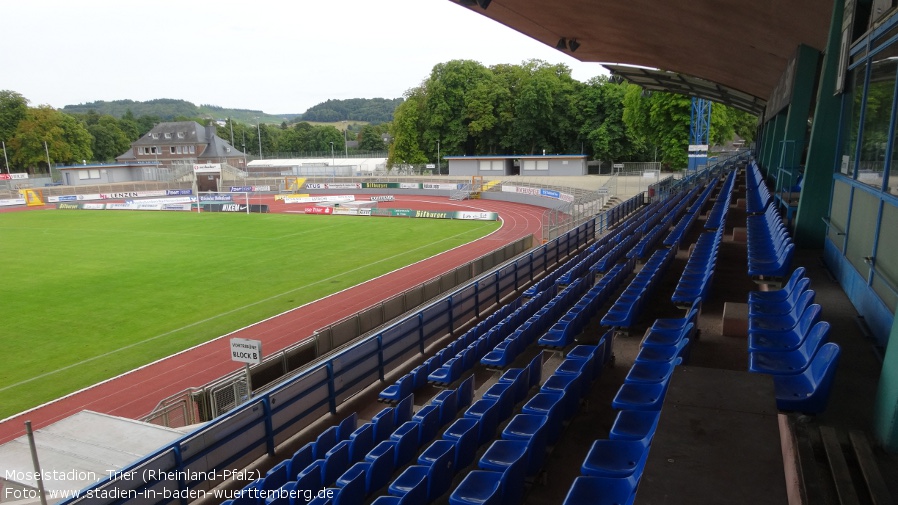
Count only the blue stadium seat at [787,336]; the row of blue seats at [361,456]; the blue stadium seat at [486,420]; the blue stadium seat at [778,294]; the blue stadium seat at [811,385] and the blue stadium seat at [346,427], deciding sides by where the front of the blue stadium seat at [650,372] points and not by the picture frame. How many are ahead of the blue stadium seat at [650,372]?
3

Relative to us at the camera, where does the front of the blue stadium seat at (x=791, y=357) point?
facing to the left of the viewer

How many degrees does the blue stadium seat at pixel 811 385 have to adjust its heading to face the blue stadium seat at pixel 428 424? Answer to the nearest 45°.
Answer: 0° — it already faces it

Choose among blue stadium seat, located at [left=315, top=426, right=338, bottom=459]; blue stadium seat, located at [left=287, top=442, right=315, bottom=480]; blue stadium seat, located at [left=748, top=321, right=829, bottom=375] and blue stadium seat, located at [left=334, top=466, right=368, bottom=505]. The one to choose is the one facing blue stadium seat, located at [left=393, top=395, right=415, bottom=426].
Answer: blue stadium seat, located at [left=748, top=321, right=829, bottom=375]

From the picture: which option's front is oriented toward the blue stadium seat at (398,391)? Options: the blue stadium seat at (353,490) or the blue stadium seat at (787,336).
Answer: the blue stadium seat at (787,336)

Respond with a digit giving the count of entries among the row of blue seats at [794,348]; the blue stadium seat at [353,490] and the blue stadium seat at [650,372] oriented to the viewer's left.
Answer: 3

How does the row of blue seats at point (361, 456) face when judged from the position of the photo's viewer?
facing away from the viewer and to the left of the viewer

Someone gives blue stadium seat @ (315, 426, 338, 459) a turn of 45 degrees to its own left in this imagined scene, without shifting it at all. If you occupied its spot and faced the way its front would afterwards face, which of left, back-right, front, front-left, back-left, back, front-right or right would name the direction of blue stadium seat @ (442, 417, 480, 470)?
back-left

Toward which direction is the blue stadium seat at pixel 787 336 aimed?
to the viewer's left

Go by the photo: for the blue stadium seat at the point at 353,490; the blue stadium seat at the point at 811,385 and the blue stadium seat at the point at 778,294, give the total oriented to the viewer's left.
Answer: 3

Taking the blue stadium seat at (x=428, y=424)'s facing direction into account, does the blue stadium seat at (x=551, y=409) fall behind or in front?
behind

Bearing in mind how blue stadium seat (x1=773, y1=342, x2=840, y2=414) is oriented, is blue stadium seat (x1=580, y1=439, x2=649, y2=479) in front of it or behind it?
in front

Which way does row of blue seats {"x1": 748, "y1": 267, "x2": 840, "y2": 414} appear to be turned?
to the viewer's left

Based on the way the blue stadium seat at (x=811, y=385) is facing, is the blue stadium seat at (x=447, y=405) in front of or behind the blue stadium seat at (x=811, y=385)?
in front

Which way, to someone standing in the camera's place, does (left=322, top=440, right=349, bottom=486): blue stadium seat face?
facing away from the viewer and to the left of the viewer

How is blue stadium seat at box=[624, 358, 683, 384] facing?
to the viewer's left

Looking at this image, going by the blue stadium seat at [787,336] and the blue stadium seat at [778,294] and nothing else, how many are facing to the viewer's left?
2

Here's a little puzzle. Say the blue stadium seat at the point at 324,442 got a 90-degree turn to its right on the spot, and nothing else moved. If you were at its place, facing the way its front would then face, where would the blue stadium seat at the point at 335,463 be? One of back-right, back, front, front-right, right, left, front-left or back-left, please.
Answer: back-right
